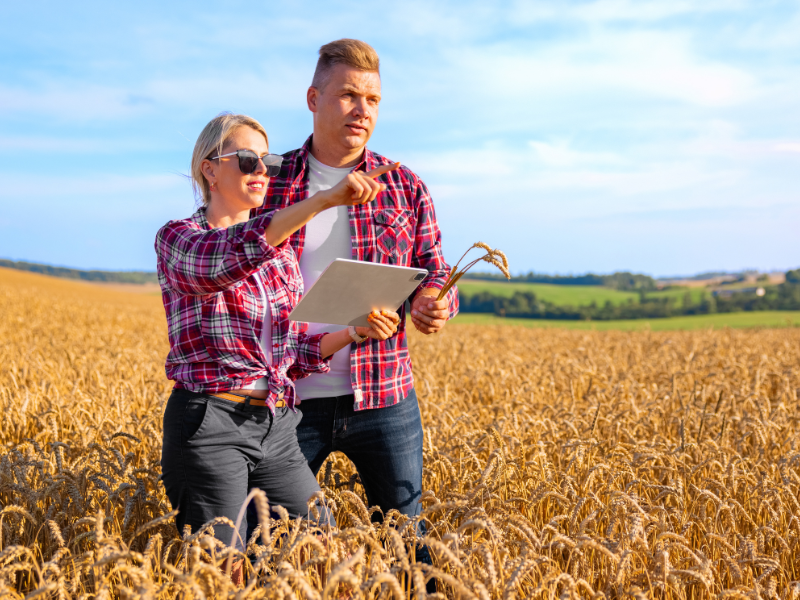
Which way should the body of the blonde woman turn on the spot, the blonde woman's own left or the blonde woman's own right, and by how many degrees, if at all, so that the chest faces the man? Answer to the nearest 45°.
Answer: approximately 90° to the blonde woman's own left

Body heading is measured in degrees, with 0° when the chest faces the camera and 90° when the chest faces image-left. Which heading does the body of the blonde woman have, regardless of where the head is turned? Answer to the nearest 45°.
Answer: approximately 315°

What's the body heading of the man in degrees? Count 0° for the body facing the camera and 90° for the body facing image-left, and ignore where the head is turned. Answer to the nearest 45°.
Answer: approximately 0°

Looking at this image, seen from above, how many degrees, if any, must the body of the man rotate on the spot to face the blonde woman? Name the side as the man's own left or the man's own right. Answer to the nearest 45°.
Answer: approximately 45° to the man's own right
